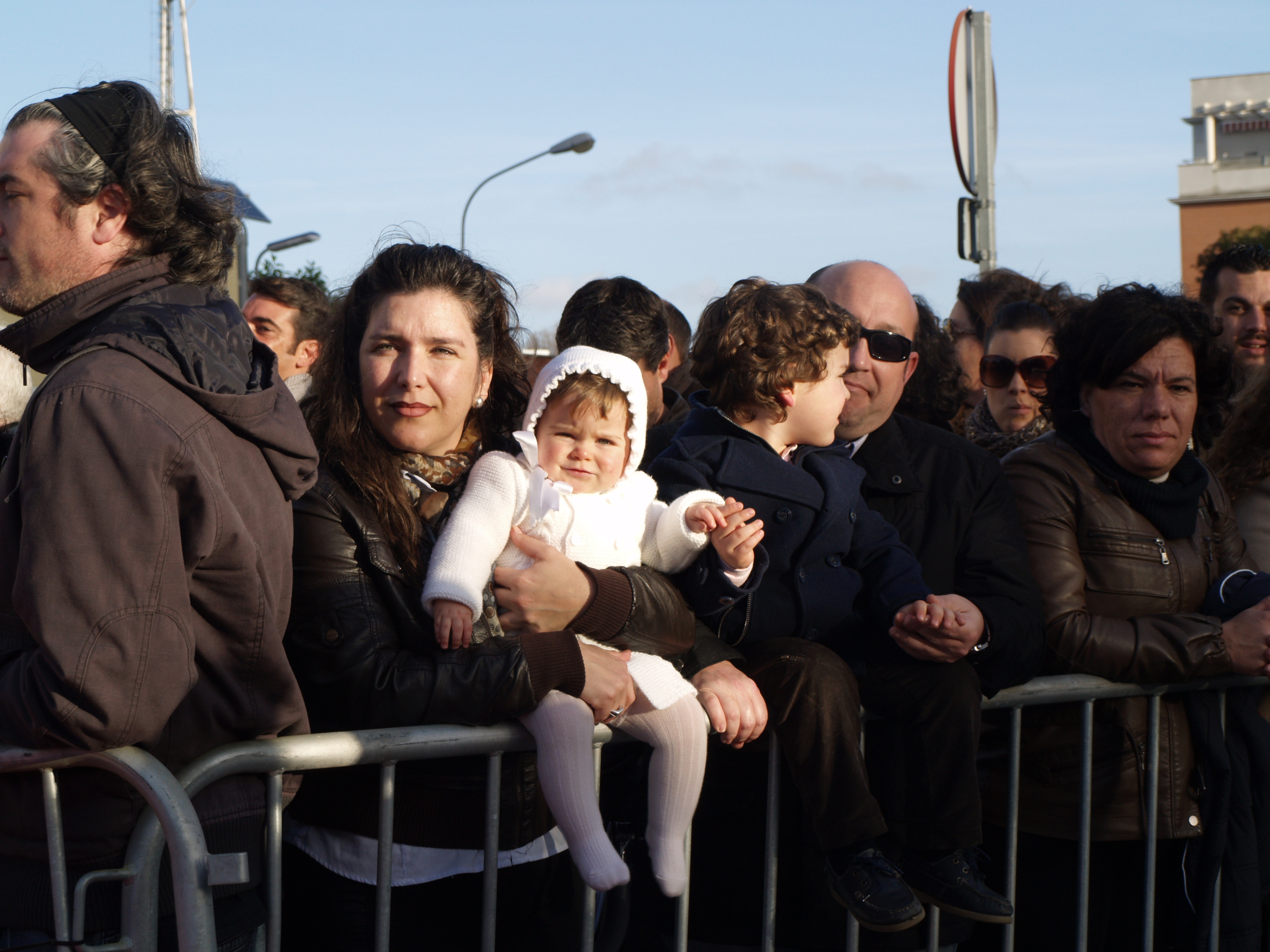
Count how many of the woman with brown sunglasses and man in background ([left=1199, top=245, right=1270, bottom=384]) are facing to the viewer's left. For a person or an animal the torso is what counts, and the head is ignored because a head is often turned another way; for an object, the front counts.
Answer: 0

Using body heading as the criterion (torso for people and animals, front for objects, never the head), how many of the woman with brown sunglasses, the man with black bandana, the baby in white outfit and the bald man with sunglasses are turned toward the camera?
3

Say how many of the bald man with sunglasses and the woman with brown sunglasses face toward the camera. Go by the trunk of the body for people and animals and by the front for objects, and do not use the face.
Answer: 2

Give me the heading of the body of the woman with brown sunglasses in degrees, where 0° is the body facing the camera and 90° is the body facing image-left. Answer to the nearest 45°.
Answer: approximately 0°

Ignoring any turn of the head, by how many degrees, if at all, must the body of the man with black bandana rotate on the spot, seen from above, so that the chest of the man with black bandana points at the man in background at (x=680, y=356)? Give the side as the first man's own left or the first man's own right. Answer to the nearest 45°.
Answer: approximately 135° to the first man's own right

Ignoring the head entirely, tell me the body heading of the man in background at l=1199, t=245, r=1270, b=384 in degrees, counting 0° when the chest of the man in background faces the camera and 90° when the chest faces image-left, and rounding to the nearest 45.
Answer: approximately 315°

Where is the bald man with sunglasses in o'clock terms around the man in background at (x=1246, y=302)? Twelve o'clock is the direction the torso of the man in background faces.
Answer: The bald man with sunglasses is roughly at 2 o'clock from the man in background.

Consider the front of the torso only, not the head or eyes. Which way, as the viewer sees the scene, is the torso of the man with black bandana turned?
to the viewer's left

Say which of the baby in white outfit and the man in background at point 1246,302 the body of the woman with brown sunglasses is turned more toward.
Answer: the baby in white outfit

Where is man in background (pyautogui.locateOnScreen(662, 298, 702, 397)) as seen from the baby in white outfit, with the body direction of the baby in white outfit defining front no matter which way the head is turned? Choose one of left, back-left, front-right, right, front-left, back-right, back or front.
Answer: back

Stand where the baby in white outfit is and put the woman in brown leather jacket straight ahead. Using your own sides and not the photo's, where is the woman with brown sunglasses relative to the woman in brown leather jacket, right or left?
left

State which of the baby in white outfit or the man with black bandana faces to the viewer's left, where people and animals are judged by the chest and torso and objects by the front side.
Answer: the man with black bandana

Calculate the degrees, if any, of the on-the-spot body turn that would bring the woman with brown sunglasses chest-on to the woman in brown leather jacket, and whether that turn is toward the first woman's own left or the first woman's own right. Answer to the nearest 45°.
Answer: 0° — they already face them

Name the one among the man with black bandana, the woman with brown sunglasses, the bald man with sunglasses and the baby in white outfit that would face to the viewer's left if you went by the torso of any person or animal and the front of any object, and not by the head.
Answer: the man with black bandana
